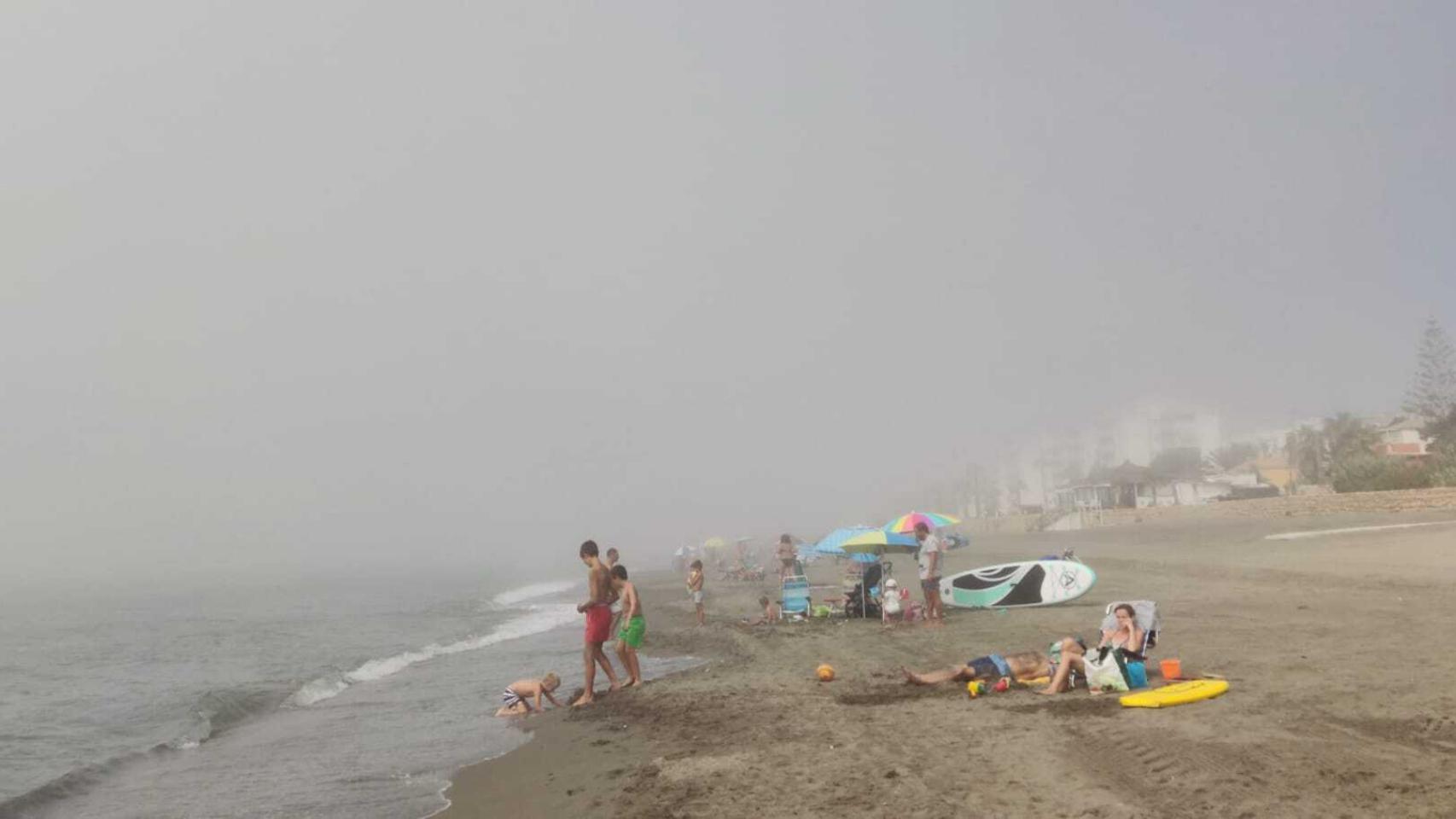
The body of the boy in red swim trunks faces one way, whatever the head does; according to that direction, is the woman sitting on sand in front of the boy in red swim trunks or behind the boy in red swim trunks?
behind

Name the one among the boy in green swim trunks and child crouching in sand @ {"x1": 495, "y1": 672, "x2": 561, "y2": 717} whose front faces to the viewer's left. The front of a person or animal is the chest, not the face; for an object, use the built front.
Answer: the boy in green swim trunks

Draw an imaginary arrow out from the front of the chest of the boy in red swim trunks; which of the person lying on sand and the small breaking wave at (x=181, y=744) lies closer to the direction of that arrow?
the small breaking wave

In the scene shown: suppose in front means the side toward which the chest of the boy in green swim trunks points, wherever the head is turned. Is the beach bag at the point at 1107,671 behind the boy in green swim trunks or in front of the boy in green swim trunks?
behind

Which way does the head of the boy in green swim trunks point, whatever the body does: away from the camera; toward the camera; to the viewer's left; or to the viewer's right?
to the viewer's left

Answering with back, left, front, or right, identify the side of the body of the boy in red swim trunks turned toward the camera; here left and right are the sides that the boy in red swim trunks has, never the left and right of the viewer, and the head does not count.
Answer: left

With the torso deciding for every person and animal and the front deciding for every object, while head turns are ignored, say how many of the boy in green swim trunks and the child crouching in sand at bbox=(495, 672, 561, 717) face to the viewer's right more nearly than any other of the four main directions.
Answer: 1

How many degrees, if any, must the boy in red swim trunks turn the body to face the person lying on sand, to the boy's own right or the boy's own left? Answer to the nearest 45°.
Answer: approximately 135° to the boy's own left

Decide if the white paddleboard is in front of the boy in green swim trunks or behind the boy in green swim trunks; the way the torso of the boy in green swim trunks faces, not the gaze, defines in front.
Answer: behind

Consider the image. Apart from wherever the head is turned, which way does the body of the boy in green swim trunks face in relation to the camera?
to the viewer's left

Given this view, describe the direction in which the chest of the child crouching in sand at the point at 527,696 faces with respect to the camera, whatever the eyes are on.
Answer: to the viewer's right
